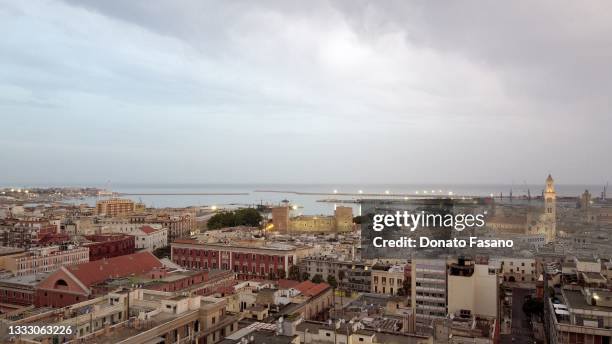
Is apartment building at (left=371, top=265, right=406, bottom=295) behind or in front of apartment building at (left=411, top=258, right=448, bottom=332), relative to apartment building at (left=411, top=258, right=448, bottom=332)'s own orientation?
behind

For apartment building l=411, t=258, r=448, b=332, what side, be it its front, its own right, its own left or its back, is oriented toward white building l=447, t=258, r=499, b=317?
left

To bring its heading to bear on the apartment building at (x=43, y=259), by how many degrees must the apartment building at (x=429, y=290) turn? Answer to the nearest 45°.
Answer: approximately 90° to its right

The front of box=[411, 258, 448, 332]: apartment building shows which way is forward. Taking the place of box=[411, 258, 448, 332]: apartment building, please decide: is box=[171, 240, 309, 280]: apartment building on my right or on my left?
on my right

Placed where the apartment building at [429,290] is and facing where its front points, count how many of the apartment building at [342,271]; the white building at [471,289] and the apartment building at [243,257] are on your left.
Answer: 1

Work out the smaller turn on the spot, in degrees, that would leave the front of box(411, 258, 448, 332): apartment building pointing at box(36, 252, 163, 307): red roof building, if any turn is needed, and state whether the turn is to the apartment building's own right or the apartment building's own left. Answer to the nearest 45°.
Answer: approximately 90° to the apartment building's own right

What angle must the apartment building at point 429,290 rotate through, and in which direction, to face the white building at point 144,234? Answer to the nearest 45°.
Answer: approximately 135° to its right

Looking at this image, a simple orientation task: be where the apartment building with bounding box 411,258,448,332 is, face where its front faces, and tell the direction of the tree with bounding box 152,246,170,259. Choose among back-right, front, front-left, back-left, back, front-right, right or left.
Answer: back-right

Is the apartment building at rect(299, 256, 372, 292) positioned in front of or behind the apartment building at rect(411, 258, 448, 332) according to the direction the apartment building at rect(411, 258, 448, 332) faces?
behind

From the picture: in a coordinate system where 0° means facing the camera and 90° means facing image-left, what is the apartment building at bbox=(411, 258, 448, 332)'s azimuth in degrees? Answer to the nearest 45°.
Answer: approximately 0°

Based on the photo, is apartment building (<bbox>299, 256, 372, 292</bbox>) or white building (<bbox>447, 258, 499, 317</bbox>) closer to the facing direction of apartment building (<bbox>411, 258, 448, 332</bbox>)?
the white building
